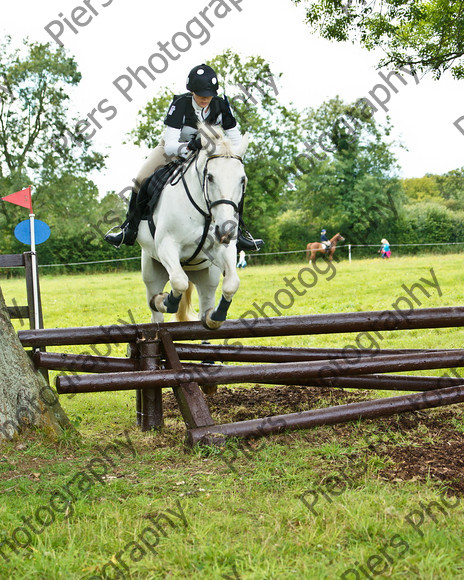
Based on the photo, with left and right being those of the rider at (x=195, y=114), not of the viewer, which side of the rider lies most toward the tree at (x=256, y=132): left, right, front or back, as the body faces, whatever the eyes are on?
back

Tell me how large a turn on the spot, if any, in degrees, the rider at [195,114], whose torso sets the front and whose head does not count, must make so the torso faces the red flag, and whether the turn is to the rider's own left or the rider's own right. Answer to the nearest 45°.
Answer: approximately 135° to the rider's own right

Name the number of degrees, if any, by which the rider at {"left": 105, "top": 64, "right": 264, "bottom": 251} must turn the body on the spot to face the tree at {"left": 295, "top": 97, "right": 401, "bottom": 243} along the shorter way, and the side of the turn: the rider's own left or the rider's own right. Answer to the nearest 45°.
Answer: approximately 180°

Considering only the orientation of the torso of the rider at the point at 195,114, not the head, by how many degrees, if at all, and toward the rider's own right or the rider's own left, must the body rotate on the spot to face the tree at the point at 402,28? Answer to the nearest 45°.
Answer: approximately 135° to the rider's own left

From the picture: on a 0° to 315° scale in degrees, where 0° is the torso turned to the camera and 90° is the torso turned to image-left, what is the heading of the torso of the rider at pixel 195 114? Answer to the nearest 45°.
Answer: approximately 0°

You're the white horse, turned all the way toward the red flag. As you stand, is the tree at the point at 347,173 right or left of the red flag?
right
